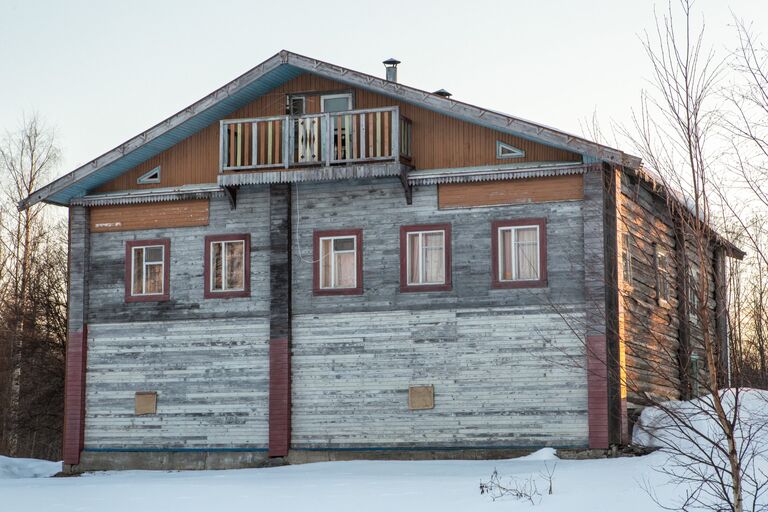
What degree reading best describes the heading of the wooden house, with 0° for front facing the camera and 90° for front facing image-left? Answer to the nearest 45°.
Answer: approximately 0°
